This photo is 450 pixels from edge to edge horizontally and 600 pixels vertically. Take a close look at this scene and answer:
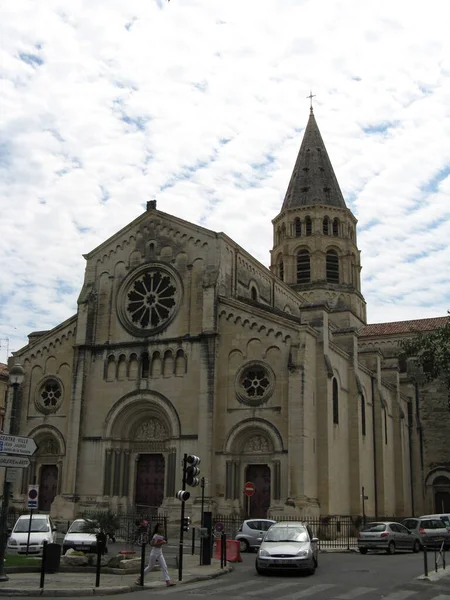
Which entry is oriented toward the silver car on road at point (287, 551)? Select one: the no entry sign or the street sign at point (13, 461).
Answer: the no entry sign

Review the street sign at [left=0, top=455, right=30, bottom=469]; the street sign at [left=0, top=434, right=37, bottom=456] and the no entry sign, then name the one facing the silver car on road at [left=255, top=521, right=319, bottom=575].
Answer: the no entry sign

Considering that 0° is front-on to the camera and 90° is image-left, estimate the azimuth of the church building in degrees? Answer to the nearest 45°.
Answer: approximately 45°

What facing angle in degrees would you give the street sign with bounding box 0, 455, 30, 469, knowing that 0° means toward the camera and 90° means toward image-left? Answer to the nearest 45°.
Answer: approximately 0°

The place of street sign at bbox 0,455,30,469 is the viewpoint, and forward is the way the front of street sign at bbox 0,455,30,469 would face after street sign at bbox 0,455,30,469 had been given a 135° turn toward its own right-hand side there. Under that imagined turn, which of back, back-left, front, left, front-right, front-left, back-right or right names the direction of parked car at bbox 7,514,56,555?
front-right

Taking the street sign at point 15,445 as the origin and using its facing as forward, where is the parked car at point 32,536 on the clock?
The parked car is roughly at 6 o'clock from the street sign.

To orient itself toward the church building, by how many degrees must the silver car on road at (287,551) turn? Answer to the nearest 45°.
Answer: approximately 180°

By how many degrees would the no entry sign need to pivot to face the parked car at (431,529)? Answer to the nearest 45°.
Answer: approximately 90° to its left

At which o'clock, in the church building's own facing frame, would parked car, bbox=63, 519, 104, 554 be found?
The parked car is roughly at 11 o'clock from the church building.
